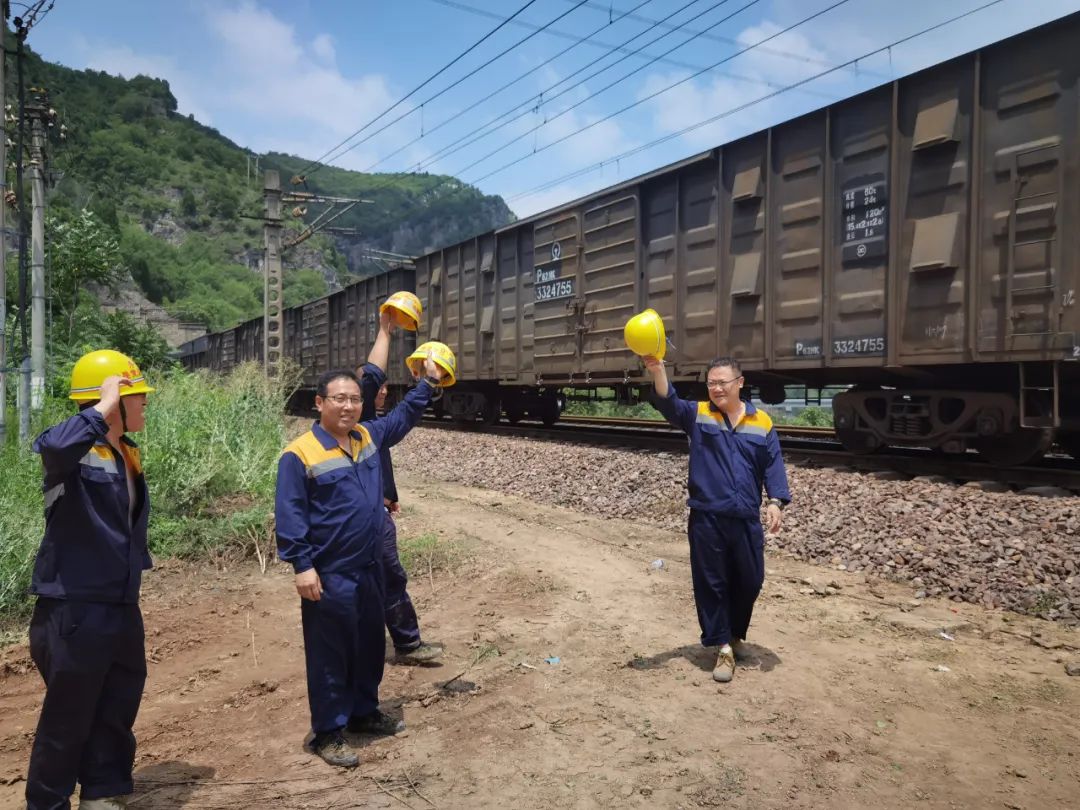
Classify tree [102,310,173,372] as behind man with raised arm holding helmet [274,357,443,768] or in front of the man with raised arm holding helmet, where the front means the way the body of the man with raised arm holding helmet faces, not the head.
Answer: behind

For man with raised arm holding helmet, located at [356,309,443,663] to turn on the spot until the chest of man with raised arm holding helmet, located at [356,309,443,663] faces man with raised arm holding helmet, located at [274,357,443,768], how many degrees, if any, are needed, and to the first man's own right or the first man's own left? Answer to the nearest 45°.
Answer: approximately 90° to the first man's own right

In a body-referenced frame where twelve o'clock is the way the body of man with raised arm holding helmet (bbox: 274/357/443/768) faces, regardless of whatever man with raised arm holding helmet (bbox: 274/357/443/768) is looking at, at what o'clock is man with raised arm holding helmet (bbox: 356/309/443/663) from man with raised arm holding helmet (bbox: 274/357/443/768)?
man with raised arm holding helmet (bbox: 356/309/443/663) is roughly at 8 o'clock from man with raised arm holding helmet (bbox: 274/357/443/768).

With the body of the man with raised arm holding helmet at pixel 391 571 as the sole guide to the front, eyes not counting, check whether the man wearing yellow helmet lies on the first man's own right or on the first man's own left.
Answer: on the first man's own right

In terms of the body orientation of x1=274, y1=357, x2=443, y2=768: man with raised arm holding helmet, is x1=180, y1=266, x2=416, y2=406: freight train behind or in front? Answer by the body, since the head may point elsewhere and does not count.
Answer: behind

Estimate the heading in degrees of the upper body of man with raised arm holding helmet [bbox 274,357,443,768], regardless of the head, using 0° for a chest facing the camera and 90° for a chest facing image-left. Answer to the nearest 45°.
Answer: approximately 315°

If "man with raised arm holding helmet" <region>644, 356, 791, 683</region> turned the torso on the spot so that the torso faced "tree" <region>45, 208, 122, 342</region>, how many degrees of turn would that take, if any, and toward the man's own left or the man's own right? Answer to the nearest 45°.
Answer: approximately 135° to the man's own right

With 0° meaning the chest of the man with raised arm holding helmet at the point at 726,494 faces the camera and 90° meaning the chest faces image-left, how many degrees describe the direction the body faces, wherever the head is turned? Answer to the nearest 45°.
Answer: approximately 0°
